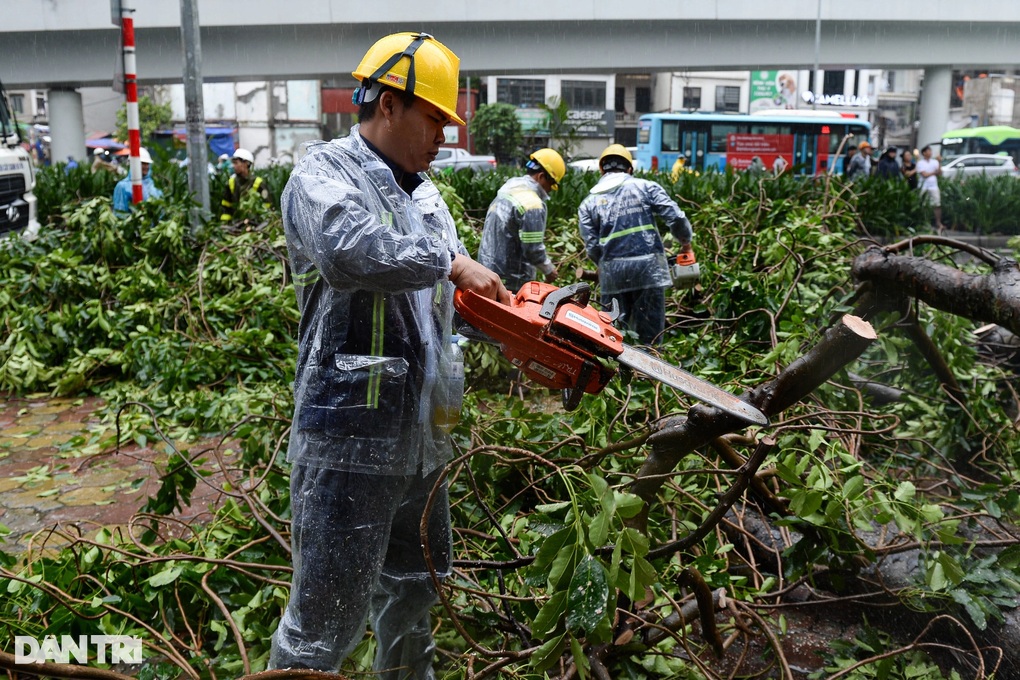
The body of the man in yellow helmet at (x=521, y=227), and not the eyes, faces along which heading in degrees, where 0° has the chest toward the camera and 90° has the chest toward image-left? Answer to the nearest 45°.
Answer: approximately 225°

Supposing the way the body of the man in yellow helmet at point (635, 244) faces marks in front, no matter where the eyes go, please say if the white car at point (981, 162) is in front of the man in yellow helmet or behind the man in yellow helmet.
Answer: in front

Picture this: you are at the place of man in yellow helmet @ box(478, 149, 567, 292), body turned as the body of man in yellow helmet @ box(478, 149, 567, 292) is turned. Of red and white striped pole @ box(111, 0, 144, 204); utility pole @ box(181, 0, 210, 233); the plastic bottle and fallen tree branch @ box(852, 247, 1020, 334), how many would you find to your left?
2

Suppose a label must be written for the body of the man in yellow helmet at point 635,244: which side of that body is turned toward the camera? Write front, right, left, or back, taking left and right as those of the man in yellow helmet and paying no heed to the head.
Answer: back

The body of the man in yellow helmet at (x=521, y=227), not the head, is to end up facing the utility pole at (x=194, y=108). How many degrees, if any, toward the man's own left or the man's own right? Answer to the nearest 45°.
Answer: approximately 90° to the man's own left

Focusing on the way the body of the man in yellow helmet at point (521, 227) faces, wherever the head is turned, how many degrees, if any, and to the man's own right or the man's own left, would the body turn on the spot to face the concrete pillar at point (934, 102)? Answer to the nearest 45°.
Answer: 0° — they already face it

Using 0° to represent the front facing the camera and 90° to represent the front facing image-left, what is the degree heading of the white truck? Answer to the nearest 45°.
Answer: approximately 315°

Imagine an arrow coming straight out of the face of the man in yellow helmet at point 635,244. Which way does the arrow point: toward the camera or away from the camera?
away from the camera

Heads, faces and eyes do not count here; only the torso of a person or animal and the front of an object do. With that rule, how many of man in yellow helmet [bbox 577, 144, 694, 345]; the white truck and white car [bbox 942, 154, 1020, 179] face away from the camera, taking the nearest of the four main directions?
1

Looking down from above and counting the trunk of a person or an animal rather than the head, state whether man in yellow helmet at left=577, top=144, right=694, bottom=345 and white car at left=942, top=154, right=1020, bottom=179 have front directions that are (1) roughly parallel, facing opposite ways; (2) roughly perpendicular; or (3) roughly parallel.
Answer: roughly perpendicular
